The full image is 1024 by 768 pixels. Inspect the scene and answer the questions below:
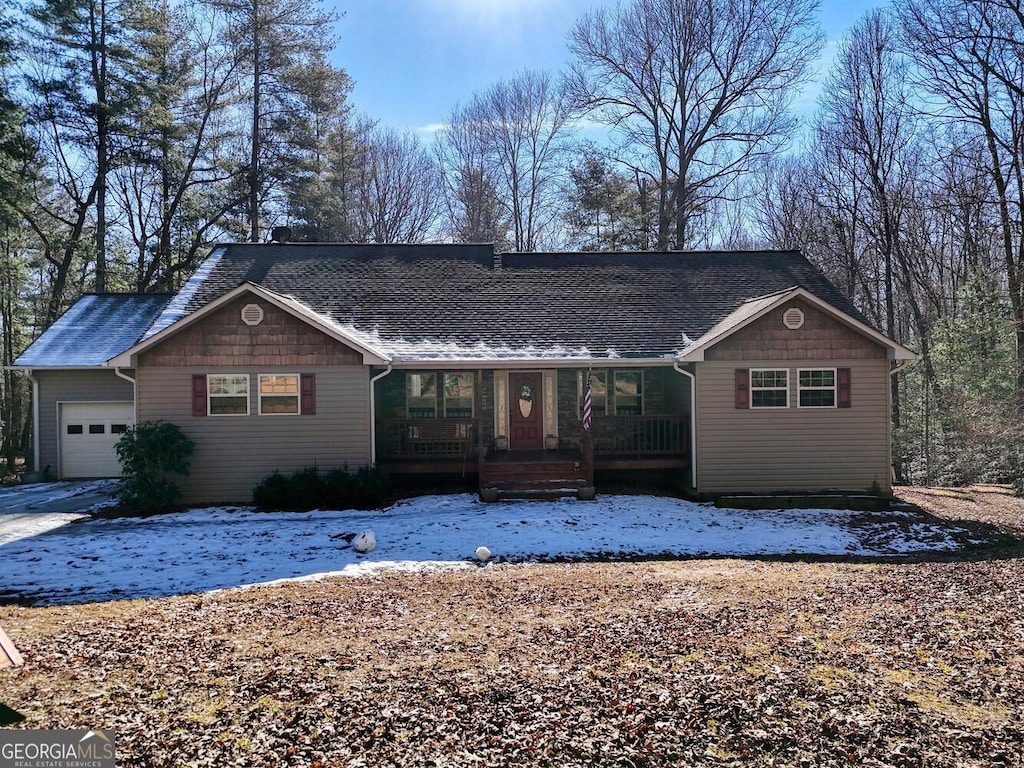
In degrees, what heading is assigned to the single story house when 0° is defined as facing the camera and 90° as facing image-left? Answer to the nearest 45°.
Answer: approximately 0°

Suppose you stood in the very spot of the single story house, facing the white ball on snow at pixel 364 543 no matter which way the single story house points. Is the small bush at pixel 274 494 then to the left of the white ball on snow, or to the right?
right

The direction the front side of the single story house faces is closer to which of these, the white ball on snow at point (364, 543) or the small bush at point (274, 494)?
the white ball on snow
